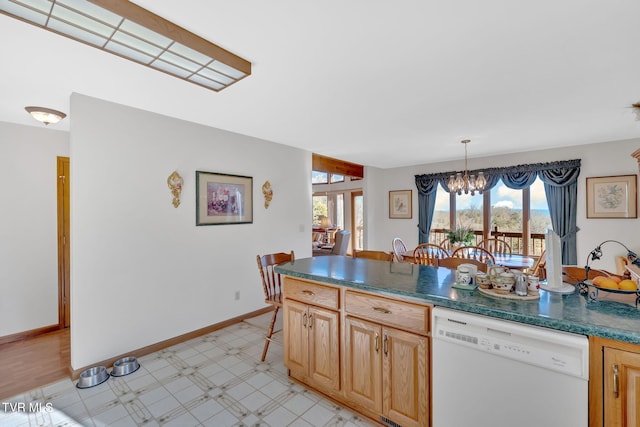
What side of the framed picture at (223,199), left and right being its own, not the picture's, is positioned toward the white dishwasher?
front

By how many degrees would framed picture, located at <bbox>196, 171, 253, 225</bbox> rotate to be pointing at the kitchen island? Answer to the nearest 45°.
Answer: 0° — it already faces it

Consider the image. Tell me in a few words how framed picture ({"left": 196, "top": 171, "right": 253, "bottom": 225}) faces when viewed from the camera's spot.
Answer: facing the viewer and to the right of the viewer

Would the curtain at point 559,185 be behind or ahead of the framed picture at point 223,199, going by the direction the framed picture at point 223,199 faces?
ahead

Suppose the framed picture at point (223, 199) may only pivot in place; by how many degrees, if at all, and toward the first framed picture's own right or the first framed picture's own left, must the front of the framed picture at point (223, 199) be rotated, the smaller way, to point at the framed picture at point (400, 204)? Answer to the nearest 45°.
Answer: approximately 90° to the first framed picture's own left

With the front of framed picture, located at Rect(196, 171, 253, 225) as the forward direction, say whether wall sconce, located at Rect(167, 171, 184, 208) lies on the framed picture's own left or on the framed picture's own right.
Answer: on the framed picture's own right

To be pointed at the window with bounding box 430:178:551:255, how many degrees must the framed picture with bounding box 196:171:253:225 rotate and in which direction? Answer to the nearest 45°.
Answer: approximately 45° to its left

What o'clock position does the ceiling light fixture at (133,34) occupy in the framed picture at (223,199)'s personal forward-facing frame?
The ceiling light fixture is roughly at 2 o'clock from the framed picture.

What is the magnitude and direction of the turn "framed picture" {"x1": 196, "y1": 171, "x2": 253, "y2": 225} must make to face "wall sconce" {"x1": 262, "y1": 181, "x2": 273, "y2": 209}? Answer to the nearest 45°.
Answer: approximately 90° to its left

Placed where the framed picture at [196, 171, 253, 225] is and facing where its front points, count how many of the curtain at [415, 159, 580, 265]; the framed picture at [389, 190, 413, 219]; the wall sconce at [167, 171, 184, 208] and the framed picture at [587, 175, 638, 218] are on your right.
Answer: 1

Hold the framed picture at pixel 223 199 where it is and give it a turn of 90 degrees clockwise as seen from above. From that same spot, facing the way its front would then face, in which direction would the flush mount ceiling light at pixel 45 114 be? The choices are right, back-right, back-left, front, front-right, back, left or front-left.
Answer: front-right

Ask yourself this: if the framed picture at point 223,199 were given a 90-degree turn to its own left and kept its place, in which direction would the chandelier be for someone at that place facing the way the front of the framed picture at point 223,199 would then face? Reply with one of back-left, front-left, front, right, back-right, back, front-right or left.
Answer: front-right

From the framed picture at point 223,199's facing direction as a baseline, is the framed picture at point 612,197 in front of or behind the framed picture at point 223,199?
in front
